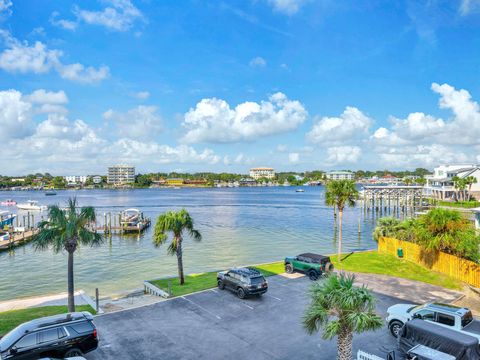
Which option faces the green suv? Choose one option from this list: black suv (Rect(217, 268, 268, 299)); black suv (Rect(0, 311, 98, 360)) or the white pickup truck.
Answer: the white pickup truck

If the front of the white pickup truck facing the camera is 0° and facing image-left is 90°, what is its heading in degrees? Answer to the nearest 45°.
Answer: approximately 135°

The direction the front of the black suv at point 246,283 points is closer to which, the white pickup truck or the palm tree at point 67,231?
the palm tree

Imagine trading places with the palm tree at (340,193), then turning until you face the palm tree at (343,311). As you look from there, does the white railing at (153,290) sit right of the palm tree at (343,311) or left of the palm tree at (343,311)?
right

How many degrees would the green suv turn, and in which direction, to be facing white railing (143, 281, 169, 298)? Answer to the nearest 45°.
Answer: approximately 45° to its left

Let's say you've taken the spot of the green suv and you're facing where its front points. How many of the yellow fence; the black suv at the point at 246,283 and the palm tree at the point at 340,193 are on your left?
1

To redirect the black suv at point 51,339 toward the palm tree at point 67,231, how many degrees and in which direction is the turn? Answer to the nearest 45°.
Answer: approximately 135° to its right
